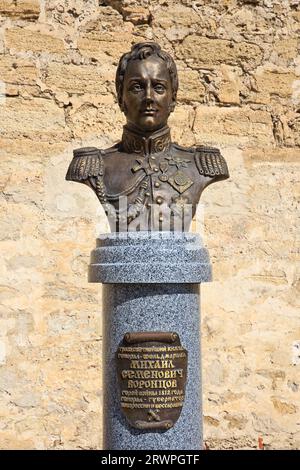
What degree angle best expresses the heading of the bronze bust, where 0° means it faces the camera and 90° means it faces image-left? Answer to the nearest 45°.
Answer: approximately 0°
